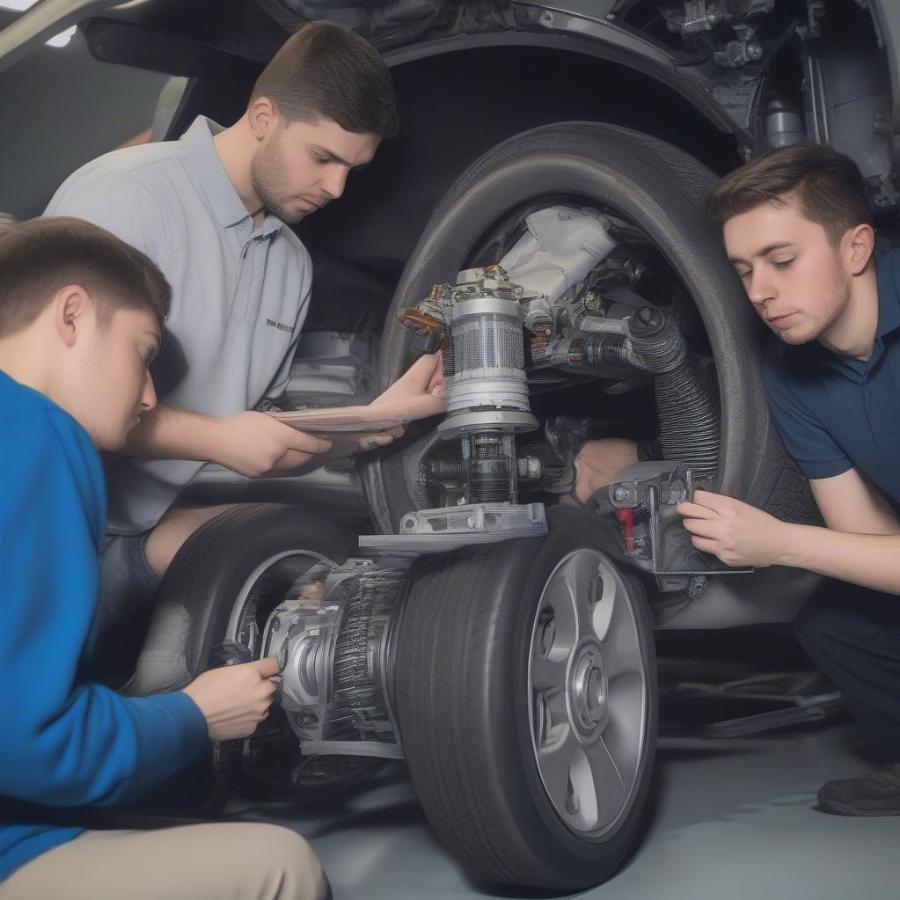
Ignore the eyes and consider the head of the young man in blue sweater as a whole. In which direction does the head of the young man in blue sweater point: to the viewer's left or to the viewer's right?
to the viewer's right

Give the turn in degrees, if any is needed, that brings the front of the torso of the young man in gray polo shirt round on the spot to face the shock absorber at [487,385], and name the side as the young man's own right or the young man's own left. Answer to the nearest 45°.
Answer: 0° — they already face it

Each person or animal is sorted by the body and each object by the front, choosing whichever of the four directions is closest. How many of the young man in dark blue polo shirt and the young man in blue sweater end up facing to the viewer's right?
1

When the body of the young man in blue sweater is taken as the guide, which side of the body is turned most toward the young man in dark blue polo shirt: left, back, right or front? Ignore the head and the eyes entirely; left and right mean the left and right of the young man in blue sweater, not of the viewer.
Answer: front

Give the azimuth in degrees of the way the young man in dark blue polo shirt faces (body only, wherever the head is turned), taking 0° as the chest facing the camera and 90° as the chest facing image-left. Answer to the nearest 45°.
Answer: approximately 45°

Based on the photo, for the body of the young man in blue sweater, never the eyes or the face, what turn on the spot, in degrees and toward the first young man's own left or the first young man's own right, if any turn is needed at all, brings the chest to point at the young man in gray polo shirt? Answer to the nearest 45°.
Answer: approximately 90° to the first young man's own left

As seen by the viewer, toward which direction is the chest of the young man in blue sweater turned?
to the viewer's right

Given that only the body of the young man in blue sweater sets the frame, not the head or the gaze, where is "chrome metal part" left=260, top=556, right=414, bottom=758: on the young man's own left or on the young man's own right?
on the young man's own left

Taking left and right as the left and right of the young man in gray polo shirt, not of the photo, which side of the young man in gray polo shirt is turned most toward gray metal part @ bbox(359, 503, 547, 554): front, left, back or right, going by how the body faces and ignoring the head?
front

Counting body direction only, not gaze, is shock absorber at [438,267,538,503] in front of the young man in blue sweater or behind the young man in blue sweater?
in front
